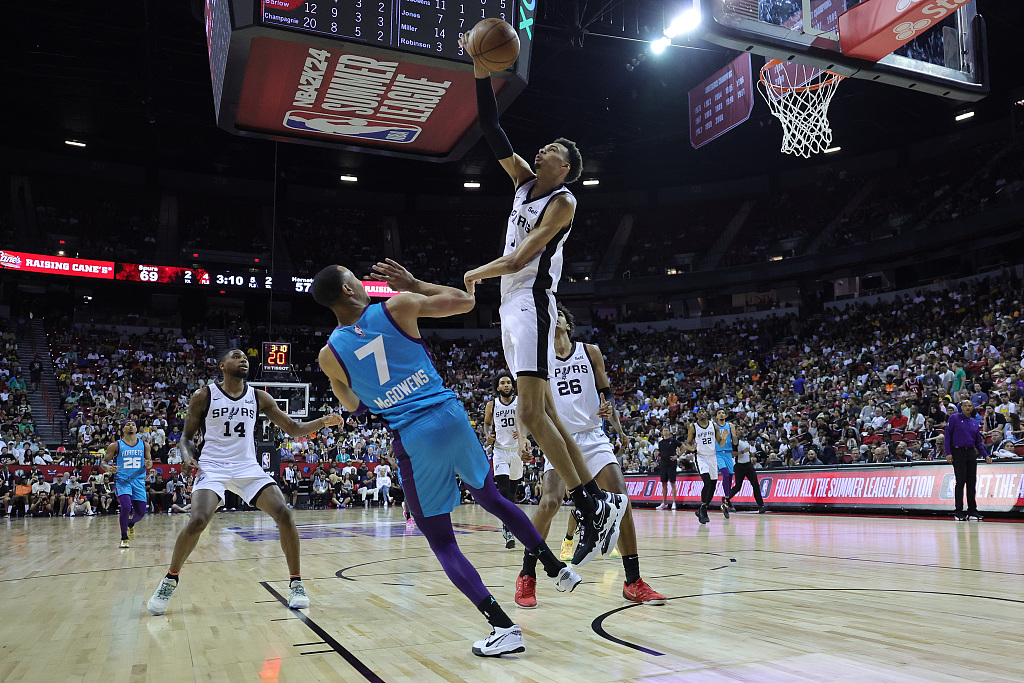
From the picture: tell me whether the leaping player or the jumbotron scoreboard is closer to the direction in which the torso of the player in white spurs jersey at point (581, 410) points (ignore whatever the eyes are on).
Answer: the leaping player

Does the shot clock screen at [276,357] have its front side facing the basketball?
yes

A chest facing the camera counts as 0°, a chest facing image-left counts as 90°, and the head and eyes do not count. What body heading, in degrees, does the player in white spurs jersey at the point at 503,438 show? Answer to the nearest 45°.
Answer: approximately 0°

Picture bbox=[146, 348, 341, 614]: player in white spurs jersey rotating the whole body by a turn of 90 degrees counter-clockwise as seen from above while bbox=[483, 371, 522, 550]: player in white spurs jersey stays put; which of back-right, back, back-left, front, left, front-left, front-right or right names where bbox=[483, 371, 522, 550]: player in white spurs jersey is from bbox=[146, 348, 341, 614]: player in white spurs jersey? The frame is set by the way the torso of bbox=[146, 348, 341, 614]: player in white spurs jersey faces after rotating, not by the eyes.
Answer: front-left

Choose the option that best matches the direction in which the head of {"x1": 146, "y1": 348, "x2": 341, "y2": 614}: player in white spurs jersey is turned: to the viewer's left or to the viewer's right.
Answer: to the viewer's right
